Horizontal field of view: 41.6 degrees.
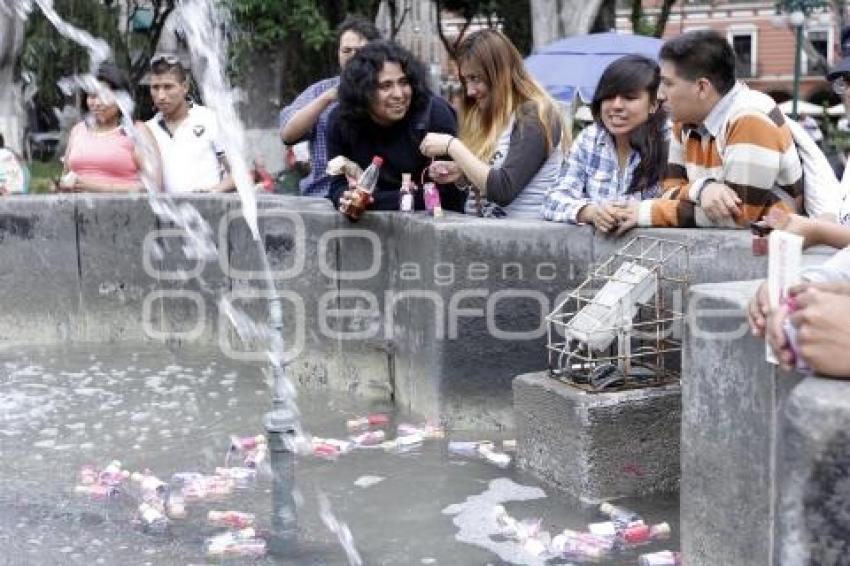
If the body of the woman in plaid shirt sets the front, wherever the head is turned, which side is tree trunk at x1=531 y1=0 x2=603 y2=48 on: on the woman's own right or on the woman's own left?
on the woman's own right

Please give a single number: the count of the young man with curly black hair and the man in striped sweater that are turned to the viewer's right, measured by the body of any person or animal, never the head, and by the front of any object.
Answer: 0

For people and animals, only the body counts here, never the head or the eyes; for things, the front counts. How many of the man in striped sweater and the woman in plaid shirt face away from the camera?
0

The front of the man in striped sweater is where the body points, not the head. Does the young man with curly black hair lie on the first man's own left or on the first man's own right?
on the first man's own right

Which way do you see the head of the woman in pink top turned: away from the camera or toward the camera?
toward the camera

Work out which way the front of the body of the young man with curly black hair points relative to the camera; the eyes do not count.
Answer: toward the camera

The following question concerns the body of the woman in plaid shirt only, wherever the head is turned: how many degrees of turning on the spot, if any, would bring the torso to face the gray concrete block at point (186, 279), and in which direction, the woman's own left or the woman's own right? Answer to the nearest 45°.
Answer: approximately 90° to the woman's own right

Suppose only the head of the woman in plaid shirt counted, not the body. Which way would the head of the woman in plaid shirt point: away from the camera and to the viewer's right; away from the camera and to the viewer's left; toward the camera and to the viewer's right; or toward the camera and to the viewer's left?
toward the camera and to the viewer's left

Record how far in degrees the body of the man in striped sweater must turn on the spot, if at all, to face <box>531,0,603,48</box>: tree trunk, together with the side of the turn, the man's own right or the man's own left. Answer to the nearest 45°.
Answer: approximately 135° to the man's own right

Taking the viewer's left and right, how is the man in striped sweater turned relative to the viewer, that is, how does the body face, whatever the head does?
facing the viewer and to the left of the viewer

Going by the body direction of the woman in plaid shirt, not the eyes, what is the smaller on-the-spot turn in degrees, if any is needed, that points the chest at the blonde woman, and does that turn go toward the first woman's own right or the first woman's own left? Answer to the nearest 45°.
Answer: approximately 90° to the first woman's own right

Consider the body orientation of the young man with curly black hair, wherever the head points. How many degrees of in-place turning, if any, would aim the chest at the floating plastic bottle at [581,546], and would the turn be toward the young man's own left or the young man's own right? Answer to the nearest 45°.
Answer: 0° — they already face it

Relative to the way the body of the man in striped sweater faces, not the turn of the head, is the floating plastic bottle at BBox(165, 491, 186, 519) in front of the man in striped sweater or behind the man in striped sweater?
in front

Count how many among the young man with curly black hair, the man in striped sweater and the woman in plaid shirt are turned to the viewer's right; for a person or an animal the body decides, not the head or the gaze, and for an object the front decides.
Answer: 0
